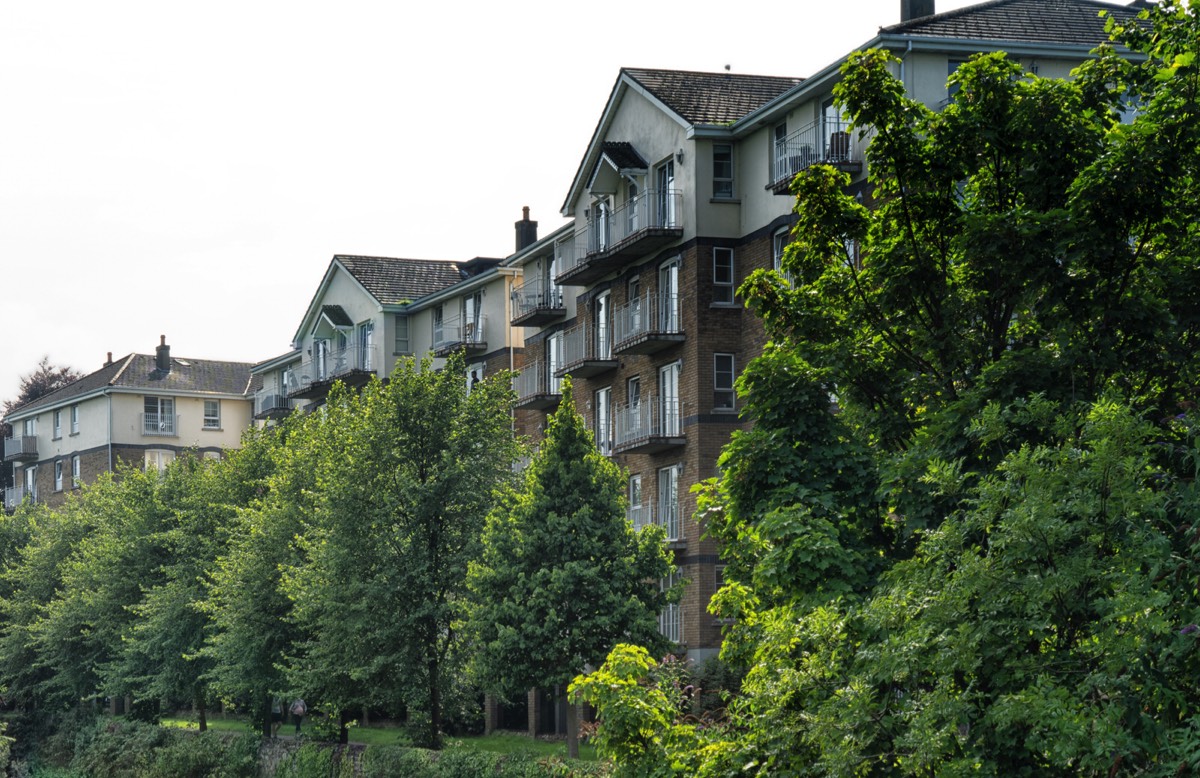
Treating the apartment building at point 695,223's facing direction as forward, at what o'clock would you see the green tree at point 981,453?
The green tree is roughly at 10 o'clock from the apartment building.

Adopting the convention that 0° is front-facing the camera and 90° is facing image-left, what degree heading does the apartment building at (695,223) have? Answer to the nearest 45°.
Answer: approximately 45°

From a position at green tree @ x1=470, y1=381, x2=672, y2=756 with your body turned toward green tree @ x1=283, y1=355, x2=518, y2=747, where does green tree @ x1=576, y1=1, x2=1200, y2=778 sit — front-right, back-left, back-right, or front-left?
back-left

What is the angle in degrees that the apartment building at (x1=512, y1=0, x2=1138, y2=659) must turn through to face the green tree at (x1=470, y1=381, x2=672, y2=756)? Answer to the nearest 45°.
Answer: approximately 45° to its left
